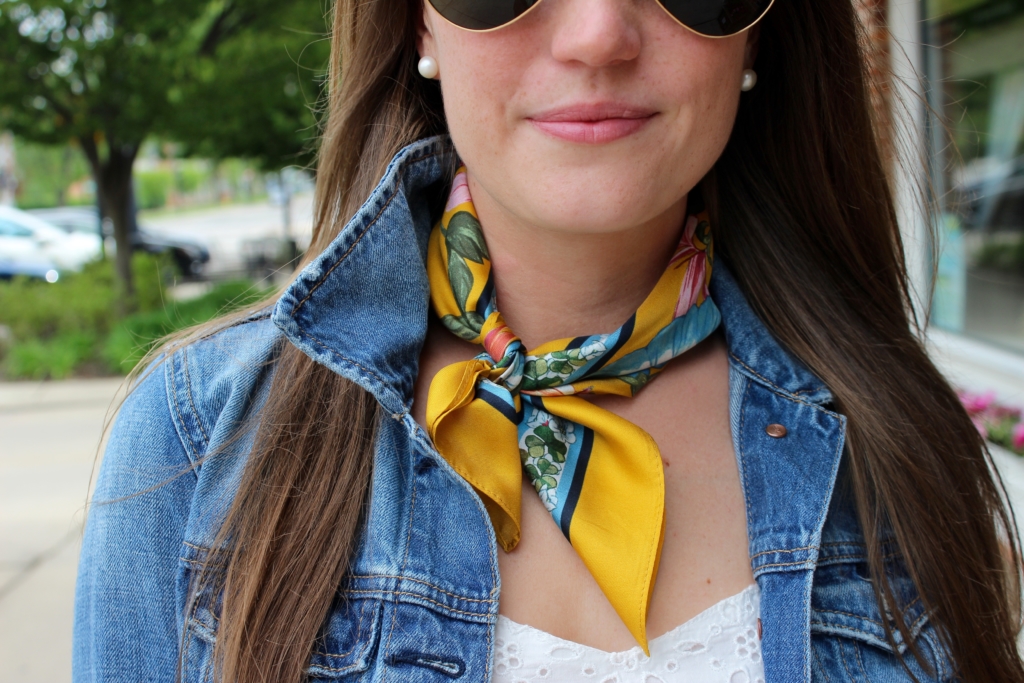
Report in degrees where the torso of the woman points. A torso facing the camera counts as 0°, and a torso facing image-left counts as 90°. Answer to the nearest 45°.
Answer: approximately 0°

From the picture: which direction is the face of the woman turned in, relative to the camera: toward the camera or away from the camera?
toward the camera

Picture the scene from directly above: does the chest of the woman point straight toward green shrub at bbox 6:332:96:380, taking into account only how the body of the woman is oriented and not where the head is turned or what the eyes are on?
no

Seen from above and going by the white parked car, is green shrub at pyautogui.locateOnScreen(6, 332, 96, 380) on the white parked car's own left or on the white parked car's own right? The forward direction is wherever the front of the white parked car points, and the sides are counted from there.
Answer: on the white parked car's own right

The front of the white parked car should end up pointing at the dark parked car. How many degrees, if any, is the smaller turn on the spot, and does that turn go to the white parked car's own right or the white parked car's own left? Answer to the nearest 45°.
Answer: approximately 45° to the white parked car's own left

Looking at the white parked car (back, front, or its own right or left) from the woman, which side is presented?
right

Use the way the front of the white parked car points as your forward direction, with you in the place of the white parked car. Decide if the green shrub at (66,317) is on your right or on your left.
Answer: on your right

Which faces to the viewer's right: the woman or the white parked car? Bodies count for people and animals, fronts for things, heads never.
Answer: the white parked car

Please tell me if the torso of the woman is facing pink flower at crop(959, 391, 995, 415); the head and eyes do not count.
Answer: no

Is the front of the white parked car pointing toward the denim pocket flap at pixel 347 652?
no

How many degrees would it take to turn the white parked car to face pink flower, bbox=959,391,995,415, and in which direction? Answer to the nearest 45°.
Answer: approximately 90° to its right

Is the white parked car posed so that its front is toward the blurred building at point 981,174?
no

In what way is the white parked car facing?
to the viewer's right
